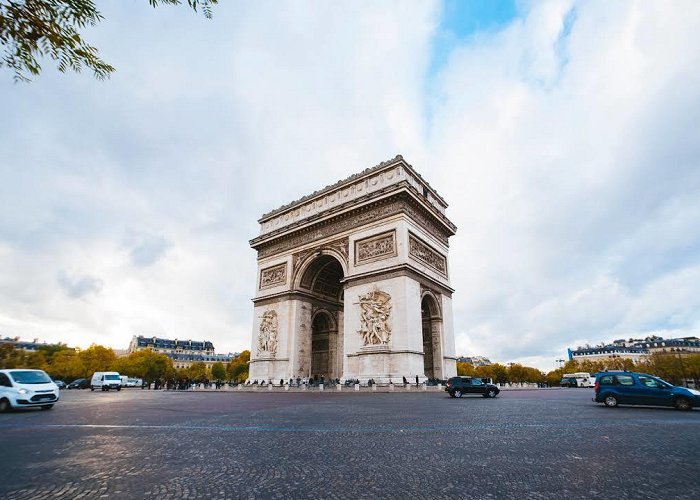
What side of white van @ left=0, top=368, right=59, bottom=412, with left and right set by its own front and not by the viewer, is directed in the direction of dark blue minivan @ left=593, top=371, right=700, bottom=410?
front

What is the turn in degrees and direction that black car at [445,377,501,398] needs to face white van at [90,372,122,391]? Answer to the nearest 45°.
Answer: approximately 180°

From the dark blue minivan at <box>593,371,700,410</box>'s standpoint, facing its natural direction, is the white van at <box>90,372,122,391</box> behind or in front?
behind

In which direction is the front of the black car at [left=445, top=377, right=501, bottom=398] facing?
to the viewer's right

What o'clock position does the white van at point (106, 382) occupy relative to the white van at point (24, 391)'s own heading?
The white van at point (106, 382) is roughly at 8 o'clock from the white van at point (24, 391).

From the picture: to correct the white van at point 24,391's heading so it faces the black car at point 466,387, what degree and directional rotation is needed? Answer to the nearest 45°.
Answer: approximately 45° to its left

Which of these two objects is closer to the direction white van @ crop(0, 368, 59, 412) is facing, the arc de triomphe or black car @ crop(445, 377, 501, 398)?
the black car

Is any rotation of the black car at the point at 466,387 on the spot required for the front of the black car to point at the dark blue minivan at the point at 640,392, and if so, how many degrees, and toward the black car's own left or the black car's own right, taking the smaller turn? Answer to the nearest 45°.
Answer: approximately 45° to the black car's own right

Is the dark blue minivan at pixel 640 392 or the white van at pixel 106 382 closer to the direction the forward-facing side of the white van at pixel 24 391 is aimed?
the dark blue minivan

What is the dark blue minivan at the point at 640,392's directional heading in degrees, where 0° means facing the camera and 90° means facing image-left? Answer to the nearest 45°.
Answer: approximately 270°

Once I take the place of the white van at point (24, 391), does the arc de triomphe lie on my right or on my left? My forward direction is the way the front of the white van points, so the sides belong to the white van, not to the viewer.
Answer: on my left

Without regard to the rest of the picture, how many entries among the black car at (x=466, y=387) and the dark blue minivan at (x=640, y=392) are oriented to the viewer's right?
2
